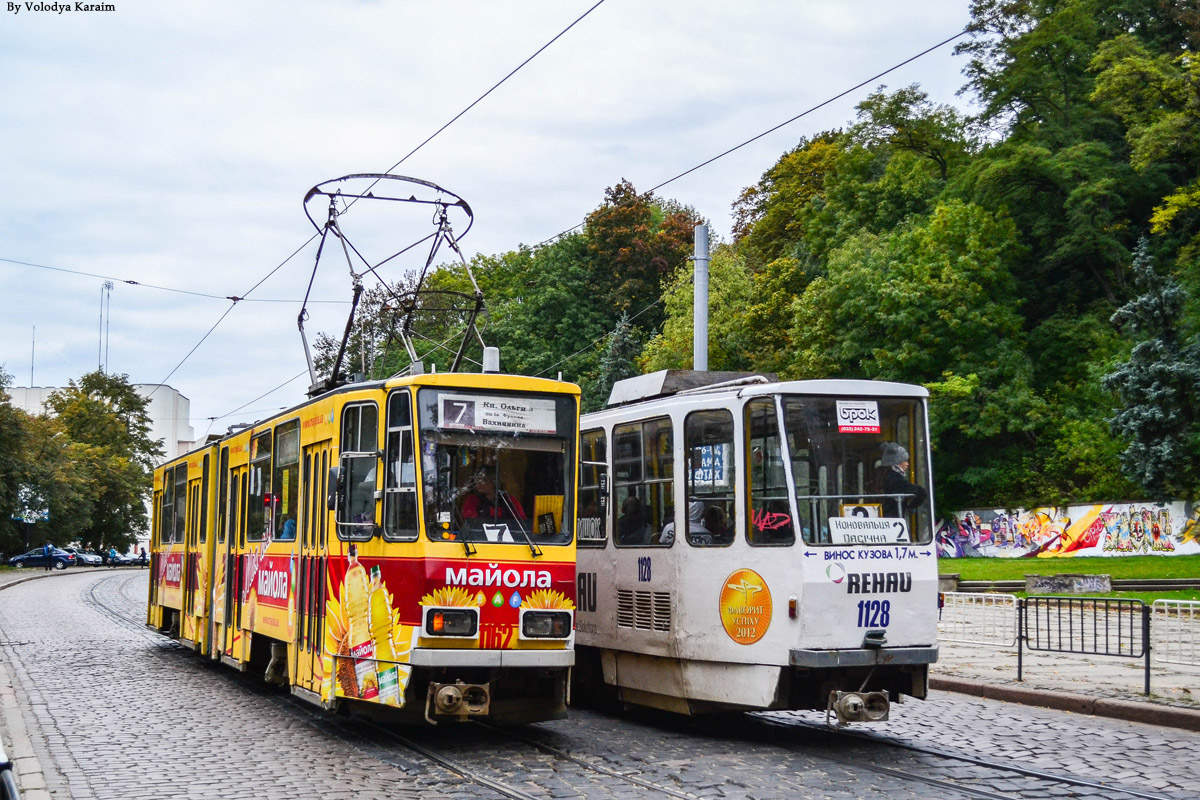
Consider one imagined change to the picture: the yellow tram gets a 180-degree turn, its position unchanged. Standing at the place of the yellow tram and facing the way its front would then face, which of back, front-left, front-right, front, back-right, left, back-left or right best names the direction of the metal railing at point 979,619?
right

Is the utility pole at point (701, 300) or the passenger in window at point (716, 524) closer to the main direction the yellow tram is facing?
the passenger in window

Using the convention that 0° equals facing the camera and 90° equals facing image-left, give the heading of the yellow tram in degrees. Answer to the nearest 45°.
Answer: approximately 315°

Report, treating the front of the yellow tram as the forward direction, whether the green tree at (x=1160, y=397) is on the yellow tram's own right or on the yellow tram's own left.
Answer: on the yellow tram's own left

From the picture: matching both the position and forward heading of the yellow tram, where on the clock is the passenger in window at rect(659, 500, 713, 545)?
The passenger in window is roughly at 10 o'clock from the yellow tram.

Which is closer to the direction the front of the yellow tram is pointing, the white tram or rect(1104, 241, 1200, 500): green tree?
the white tram
